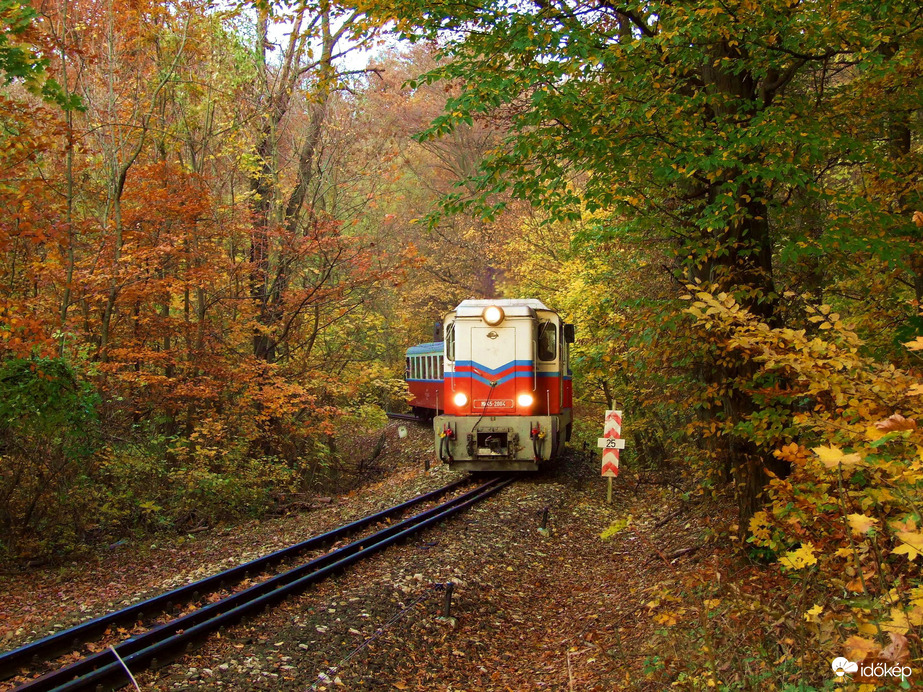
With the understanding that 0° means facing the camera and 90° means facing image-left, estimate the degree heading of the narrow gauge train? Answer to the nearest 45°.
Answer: approximately 0°

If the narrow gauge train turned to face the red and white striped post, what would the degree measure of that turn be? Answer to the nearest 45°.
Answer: approximately 45° to its left
